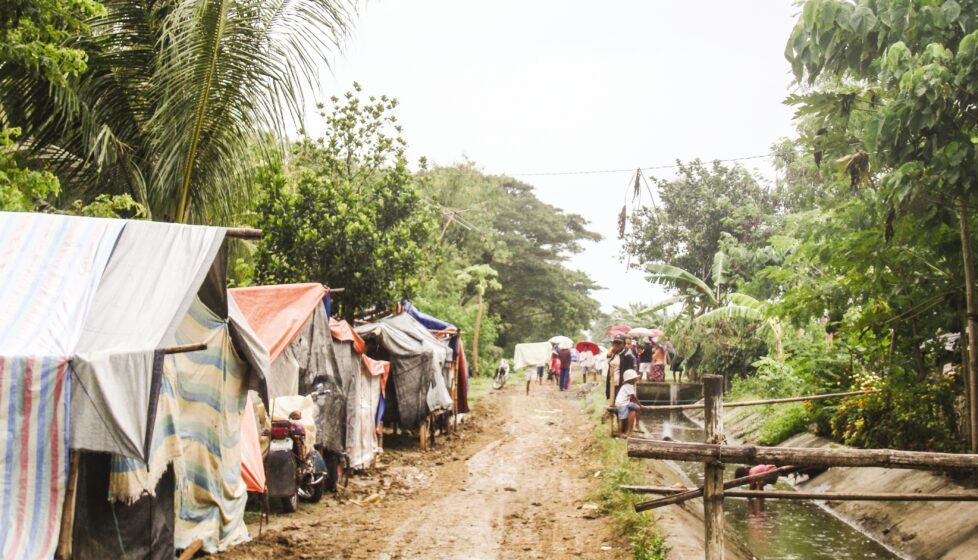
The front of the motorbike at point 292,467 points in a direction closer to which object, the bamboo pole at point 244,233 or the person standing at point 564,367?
the person standing

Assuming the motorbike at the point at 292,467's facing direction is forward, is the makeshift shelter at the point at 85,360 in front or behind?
behind

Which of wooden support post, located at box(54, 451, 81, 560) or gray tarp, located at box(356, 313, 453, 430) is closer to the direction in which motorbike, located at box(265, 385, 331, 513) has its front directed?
the gray tarp

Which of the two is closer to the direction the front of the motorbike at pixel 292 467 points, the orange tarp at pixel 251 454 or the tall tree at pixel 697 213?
the tall tree

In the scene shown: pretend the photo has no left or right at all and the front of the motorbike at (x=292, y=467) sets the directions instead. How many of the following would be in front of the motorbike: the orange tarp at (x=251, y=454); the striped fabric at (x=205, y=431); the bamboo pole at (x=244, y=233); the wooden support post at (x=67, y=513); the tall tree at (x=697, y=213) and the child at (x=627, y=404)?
2

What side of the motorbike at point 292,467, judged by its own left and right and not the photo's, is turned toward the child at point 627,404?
front

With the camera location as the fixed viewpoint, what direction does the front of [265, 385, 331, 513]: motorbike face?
facing away from the viewer and to the right of the viewer

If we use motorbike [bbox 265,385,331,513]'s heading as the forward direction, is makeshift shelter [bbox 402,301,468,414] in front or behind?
in front

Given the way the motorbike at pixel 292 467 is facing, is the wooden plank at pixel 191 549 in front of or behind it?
behind

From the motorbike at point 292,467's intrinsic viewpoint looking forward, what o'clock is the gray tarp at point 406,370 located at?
The gray tarp is roughly at 11 o'clock from the motorbike.
